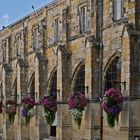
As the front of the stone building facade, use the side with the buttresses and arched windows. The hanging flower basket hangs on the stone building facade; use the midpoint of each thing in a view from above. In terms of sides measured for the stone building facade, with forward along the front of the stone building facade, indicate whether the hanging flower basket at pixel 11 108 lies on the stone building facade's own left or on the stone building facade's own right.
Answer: on the stone building facade's own right

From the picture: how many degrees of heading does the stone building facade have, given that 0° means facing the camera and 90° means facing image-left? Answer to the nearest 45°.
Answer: approximately 45°
